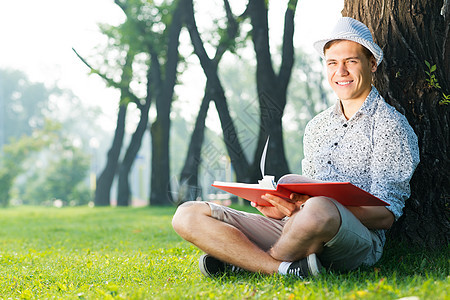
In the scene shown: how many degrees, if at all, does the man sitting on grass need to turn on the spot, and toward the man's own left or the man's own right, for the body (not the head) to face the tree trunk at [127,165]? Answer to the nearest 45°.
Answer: approximately 135° to the man's own right

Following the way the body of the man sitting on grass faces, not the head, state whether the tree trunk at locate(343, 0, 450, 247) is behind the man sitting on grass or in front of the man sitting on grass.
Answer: behind

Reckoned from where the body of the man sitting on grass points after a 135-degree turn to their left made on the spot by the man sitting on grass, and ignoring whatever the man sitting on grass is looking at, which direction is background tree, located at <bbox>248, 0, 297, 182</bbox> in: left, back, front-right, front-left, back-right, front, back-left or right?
left

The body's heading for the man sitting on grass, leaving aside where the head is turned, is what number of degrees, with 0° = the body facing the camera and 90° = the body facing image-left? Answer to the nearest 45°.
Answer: approximately 45°

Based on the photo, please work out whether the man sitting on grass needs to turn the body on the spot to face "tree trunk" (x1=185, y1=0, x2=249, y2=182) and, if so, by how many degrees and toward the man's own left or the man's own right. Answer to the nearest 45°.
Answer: approximately 135° to the man's own right

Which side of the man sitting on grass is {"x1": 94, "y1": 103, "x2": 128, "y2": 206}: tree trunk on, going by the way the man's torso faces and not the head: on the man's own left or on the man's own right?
on the man's own right

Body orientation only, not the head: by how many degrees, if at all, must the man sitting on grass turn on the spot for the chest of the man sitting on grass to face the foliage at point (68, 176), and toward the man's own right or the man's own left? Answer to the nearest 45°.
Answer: approximately 90° to the man's own right

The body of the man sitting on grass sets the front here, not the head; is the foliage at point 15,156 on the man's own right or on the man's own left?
on the man's own right

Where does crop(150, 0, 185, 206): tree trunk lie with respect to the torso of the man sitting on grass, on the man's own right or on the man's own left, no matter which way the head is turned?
on the man's own right
